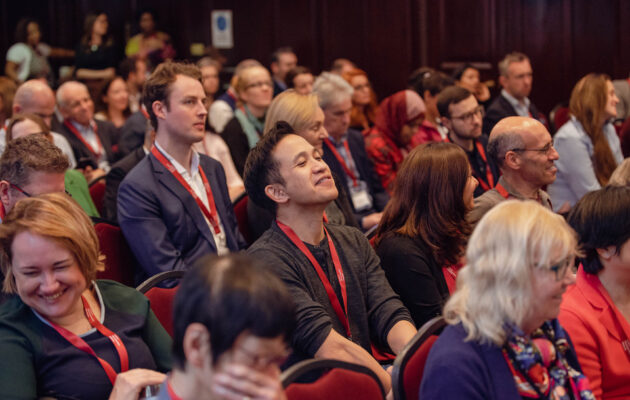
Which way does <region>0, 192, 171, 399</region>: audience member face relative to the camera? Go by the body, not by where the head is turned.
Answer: toward the camera

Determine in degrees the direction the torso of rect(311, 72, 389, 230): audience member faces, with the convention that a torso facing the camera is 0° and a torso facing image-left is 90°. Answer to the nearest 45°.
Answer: approximately 315°

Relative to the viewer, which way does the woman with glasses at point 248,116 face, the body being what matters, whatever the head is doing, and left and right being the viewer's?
facing the viewer and to the right of the viewer

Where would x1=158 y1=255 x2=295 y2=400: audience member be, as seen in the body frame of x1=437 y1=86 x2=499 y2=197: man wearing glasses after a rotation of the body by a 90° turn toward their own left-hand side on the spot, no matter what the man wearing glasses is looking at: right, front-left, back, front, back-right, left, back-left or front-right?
back-right

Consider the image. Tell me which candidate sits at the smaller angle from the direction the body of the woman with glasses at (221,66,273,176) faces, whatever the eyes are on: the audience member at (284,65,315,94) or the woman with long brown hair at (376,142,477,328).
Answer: the woman with long brown hair

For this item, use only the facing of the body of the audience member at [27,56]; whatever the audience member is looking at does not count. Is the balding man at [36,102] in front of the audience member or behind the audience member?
in front

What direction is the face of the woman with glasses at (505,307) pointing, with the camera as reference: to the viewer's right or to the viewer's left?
to the viewer's right

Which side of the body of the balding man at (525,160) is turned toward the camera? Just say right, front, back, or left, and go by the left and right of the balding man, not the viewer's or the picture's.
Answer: right

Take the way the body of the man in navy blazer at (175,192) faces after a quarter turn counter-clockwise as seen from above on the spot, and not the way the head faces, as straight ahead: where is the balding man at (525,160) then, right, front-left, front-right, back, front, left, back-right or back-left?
front-right
